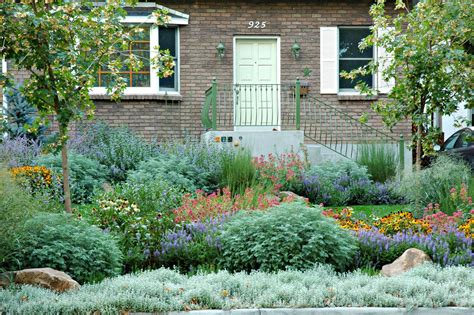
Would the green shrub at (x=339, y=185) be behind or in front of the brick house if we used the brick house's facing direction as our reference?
in front

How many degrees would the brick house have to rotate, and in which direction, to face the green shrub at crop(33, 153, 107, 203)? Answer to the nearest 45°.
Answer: approximately 45° to its right

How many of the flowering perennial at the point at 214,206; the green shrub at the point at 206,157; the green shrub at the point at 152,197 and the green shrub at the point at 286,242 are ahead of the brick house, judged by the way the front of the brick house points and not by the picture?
4

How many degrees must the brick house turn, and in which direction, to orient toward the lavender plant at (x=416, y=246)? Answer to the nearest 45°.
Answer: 0° — it already faces it

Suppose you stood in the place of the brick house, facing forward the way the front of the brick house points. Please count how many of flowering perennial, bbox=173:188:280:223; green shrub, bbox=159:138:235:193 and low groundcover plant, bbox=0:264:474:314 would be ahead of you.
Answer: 3

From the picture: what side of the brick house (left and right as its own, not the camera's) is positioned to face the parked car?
left

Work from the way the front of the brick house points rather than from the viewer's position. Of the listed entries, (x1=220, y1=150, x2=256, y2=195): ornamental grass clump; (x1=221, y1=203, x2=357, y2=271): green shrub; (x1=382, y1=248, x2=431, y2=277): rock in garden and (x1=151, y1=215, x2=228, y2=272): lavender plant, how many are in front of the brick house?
4

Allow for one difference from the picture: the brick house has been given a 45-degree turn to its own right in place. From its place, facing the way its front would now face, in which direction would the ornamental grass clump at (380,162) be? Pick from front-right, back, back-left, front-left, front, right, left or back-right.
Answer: left

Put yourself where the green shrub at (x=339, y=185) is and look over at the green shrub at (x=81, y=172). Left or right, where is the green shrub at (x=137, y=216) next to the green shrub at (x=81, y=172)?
left

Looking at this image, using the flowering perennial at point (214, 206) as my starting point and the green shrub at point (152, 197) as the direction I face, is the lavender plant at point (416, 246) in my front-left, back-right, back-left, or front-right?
back-left

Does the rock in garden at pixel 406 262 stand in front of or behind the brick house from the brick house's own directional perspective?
in front

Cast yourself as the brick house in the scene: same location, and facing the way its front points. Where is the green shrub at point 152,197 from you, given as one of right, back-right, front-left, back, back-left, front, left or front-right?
front

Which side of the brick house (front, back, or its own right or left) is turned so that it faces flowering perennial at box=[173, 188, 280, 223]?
front

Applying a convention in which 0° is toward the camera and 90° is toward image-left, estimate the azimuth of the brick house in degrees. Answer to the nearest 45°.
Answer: approximately 0°

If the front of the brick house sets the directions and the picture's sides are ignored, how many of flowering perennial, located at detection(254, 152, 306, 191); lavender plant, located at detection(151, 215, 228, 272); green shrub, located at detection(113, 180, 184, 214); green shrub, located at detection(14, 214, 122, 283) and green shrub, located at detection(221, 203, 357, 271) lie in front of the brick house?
5

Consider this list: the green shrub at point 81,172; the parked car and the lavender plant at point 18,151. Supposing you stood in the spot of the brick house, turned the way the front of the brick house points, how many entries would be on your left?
1

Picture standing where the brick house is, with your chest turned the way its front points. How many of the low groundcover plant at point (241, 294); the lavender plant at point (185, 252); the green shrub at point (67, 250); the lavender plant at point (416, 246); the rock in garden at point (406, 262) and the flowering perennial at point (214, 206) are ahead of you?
6
